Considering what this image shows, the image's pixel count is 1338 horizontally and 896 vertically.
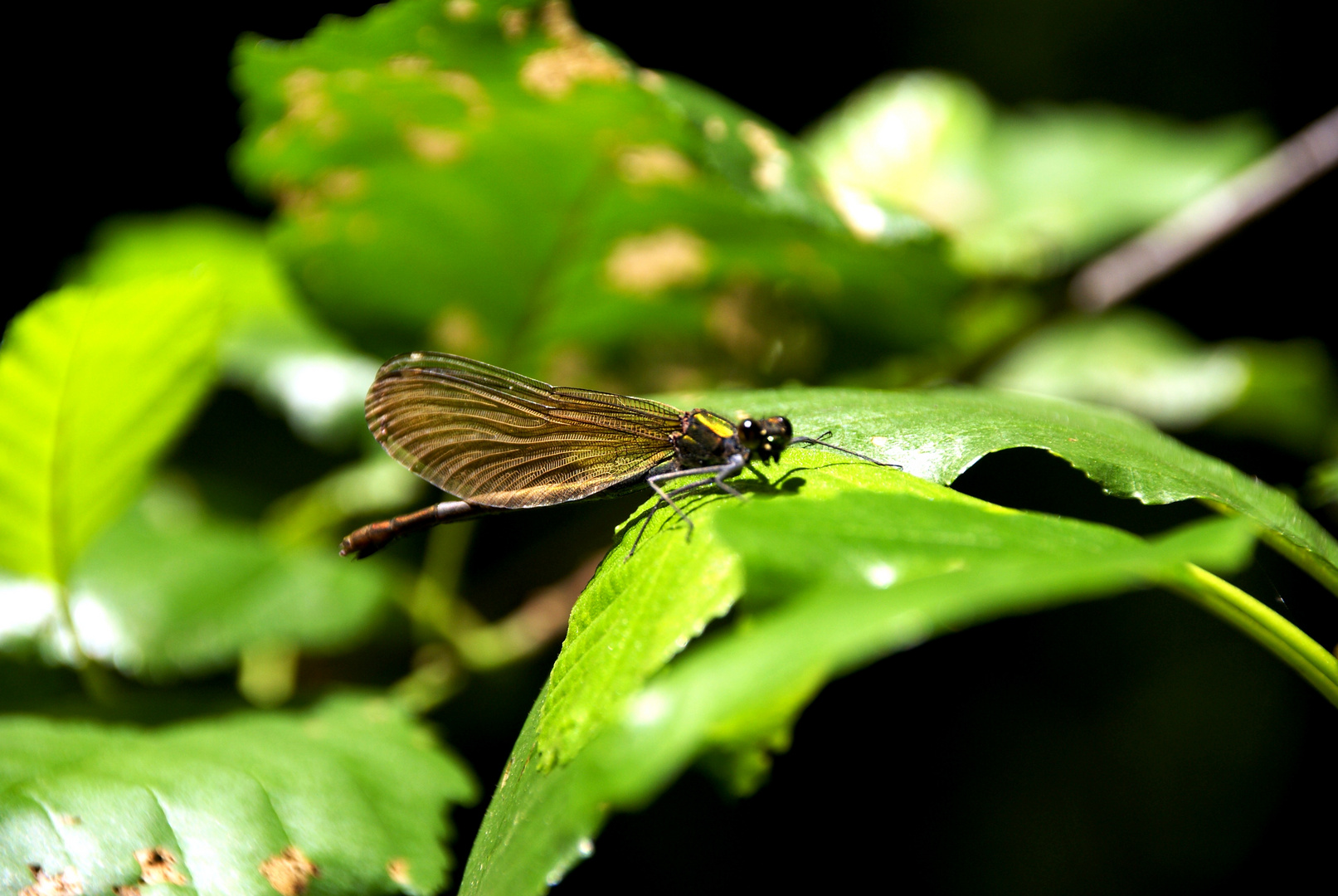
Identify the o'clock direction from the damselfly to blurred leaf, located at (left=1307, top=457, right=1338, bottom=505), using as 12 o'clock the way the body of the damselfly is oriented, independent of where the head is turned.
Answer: The blurred leaf is roughly at 12 o'clock from the damselfly.

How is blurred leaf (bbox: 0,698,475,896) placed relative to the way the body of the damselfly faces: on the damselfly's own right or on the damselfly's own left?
on the damselfly's own right

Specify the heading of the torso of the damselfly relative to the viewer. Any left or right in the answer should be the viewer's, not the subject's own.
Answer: facing to the right of the viewer

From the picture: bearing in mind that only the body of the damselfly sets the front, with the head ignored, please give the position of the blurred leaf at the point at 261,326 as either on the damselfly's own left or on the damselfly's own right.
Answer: on the damselfly's own left

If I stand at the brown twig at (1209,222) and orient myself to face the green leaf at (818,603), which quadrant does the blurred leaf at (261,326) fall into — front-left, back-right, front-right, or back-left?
front-right

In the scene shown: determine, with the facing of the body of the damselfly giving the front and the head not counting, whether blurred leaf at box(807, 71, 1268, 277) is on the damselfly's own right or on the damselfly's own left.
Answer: on the damselfly's own left

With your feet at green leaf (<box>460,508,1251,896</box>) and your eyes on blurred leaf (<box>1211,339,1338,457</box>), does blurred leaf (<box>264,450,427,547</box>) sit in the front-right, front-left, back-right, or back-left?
front-left
